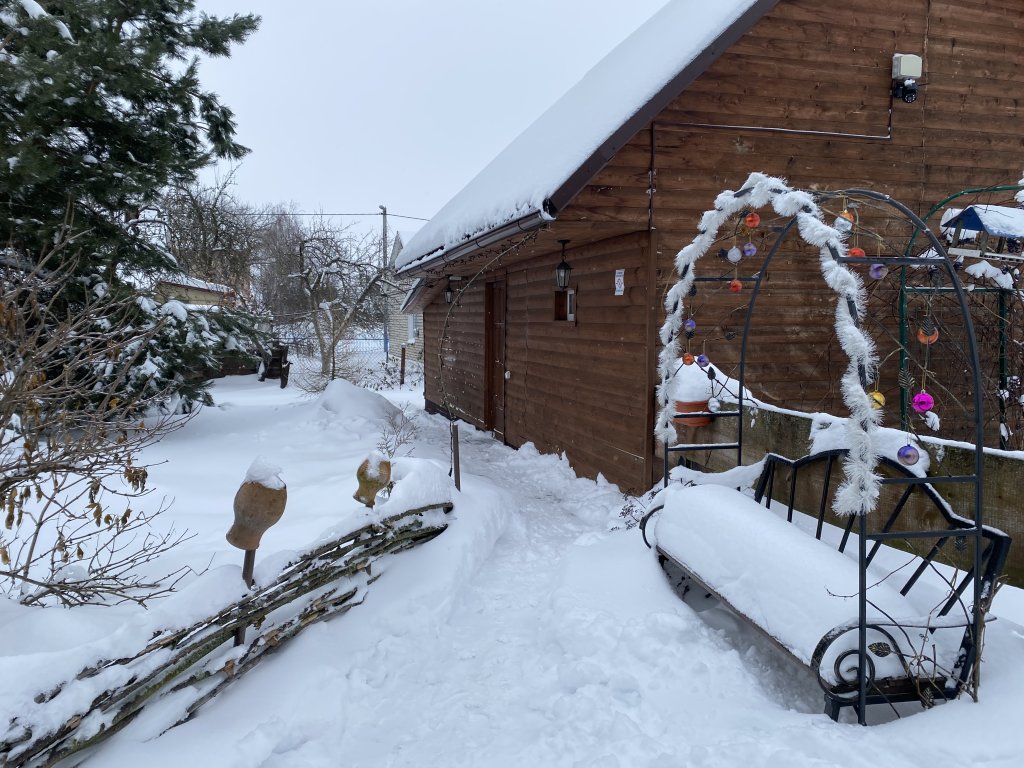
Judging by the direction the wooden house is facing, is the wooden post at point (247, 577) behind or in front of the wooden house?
in front

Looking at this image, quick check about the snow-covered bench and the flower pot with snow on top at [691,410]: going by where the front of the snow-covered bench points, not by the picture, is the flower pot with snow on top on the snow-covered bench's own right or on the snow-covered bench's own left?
on the snow-covered bench's own right

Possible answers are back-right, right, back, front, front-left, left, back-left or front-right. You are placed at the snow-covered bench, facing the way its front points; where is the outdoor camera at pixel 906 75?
back-right

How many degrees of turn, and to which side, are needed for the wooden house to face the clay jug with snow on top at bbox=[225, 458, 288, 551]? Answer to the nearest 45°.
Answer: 0° — it already faces it

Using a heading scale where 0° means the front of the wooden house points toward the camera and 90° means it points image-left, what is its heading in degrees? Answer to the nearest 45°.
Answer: approximately 45°

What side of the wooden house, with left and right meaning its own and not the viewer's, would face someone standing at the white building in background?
right

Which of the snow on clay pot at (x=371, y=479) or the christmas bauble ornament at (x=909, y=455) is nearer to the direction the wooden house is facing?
the snow on clay pot

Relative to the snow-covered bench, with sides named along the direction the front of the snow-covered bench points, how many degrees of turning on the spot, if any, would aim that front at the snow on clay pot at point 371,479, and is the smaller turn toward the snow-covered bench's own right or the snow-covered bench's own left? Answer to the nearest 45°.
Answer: approximately 45° to the snow-covered bench's own right

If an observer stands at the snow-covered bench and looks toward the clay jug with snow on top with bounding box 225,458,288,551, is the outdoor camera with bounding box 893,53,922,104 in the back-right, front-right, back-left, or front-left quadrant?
back-right

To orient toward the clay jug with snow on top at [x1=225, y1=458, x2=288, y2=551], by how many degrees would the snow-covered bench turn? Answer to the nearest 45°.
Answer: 0° — it already faces it

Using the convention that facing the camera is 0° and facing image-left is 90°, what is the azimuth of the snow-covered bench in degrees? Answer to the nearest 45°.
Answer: approximately 45°

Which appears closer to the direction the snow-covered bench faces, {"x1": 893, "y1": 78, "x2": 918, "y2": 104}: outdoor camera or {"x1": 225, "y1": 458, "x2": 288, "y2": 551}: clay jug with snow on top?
the clay jug with snow on top

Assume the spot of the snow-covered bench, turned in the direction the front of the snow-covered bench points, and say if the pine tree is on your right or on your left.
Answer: on your right

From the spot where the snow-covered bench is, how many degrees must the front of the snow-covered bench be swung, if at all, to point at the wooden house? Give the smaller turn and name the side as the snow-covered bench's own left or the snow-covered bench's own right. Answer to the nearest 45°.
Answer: approximately 135° to the snow-covered bench's own right
